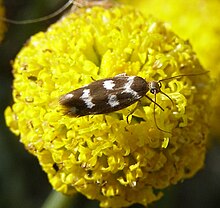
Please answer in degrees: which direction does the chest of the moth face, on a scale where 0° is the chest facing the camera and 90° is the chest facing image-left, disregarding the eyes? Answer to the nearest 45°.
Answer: approximately 270°
